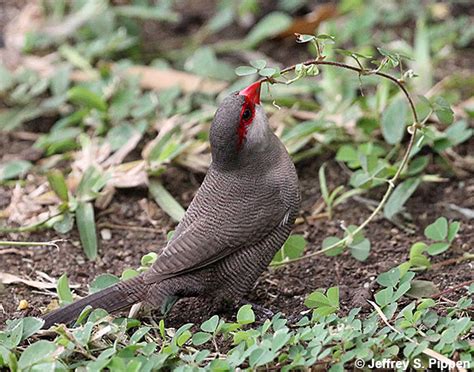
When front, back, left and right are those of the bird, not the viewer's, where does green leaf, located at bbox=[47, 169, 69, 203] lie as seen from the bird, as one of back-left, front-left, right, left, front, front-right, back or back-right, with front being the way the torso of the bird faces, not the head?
back-left

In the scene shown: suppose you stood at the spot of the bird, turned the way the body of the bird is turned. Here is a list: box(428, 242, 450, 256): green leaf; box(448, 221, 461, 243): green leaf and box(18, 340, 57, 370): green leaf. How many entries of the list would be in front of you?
2

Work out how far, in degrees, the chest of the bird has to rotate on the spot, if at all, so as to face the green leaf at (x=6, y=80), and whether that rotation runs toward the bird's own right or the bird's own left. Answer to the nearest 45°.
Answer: approximately 135° to the bird's own left

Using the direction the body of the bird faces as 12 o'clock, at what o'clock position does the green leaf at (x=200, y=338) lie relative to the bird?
The green leaf is roughly at 4 o'clock from the bird.

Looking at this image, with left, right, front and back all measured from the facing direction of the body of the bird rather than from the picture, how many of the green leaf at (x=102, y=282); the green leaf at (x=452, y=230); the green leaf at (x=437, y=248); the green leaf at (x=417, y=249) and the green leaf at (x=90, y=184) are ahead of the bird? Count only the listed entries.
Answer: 3

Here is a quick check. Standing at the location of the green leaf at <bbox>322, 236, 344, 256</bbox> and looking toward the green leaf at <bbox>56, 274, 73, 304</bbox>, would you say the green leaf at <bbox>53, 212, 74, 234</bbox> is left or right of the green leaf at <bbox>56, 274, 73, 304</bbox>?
right

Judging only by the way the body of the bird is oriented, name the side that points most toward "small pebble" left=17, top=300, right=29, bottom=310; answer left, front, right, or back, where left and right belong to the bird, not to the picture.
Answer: back

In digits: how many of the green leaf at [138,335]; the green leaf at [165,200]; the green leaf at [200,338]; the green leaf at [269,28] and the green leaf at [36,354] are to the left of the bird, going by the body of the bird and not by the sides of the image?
2

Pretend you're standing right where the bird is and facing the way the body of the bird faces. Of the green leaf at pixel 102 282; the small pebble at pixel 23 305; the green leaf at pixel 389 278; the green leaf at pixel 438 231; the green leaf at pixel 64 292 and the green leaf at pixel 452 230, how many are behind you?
3

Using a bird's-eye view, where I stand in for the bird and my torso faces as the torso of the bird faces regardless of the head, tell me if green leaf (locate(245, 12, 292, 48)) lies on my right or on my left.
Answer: on my left

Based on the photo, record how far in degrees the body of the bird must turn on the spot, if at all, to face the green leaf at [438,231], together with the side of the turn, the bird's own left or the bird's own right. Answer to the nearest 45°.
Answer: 0° — it already faces it

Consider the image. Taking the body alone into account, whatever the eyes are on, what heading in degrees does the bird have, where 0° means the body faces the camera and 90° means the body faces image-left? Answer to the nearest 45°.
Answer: approximately 270°

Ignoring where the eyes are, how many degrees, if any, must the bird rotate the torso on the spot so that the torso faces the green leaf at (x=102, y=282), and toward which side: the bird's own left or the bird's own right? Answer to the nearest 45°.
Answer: approximately 180°

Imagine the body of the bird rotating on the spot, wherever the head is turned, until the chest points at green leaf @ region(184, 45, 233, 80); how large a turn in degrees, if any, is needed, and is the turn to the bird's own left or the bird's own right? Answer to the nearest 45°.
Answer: approximately 90° to the bird's own left

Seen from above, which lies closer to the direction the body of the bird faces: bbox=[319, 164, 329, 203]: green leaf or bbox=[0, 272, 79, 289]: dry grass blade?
the green leaf
